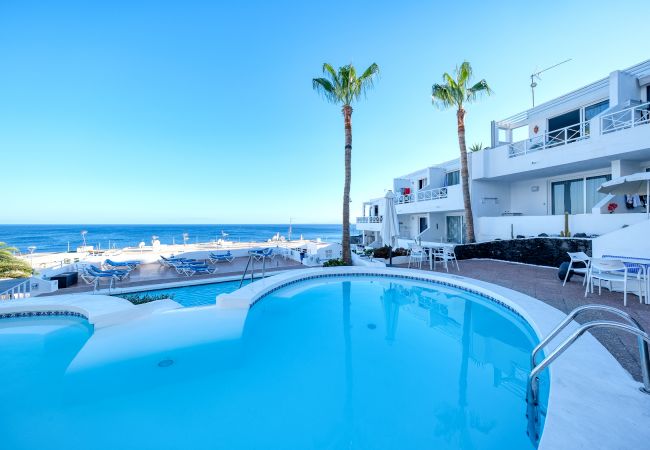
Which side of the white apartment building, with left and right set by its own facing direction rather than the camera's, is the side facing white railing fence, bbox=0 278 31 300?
front

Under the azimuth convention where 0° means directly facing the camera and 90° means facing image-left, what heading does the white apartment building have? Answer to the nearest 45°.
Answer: approximately 45°

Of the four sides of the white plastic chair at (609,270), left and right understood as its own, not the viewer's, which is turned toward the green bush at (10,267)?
back

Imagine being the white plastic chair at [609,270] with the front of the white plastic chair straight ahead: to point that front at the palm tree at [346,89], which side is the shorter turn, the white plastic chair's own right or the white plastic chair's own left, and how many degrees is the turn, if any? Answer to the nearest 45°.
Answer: approximately 135° to the white plastic chair's own left

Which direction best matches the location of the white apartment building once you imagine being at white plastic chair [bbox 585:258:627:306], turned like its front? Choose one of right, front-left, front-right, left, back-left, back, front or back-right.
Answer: front-left

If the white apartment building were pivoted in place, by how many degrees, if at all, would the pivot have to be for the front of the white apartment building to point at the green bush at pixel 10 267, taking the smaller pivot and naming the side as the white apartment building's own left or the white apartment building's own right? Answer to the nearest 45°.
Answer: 0° — it already faces it

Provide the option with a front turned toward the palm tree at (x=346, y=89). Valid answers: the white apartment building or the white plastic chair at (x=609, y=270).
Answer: the white apartment building
